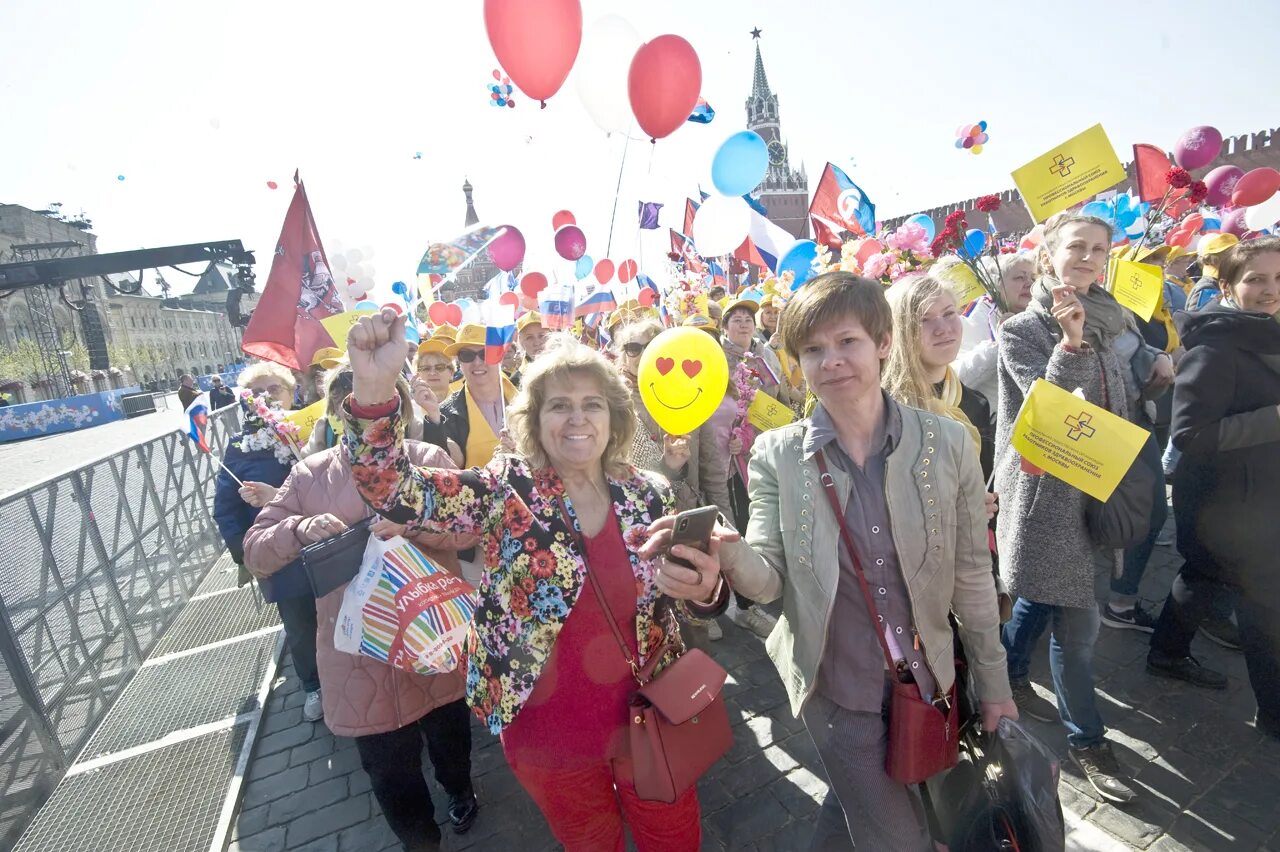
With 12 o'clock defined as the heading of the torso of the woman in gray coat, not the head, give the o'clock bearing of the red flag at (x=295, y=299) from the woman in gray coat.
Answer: The red flag is roughly at 4 o'clock from the woman in gray coat.

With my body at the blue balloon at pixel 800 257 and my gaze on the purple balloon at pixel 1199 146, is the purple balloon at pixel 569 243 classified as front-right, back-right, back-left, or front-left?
back-left

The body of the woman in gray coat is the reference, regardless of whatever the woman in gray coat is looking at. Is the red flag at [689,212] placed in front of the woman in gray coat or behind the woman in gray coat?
behind

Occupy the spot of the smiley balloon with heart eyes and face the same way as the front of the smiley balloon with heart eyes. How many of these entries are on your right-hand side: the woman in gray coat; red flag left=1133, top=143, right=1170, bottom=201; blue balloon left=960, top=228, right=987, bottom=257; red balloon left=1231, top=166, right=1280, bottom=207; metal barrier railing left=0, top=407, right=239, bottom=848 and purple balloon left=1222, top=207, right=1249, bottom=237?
1

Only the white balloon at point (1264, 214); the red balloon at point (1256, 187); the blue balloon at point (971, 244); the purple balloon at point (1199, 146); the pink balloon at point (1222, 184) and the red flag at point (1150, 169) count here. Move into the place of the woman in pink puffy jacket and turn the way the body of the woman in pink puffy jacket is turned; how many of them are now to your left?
6

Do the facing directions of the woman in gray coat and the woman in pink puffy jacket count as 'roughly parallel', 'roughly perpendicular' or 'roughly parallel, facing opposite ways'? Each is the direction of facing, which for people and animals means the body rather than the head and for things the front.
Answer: roughly parallel

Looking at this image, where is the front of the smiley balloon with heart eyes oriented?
toward the camera

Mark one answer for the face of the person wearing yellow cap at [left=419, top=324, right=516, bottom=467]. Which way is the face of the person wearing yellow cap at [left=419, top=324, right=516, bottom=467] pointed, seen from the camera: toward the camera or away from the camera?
toward the camera

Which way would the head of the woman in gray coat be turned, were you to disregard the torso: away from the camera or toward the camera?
toward the camera

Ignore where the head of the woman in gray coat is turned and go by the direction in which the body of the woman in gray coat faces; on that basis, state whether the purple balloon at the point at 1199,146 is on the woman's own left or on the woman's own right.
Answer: on the woman's own left

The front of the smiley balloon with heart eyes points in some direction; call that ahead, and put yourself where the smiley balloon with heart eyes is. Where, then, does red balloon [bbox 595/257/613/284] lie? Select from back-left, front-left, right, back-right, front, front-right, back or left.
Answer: back

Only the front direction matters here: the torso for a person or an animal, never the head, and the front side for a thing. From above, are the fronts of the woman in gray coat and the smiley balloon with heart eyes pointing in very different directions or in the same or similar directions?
same or similar directions

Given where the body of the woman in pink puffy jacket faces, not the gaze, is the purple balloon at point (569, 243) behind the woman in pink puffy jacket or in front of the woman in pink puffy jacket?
behind

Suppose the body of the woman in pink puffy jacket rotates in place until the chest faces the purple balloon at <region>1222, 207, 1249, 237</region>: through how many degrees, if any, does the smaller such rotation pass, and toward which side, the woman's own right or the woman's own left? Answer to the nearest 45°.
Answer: approximately 90° to the woman's own left

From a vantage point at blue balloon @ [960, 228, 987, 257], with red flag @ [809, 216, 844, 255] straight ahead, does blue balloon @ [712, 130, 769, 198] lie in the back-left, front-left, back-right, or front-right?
front-left

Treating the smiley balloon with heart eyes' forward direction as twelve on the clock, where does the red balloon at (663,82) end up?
The red balloon is roughly at 6 o'clock from the smiley balloon with heart eyes.

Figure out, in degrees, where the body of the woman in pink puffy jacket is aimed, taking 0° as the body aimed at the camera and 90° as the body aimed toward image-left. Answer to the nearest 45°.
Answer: approximately 0°

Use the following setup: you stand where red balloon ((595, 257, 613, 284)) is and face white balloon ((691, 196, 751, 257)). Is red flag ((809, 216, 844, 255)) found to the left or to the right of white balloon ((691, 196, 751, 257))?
left
